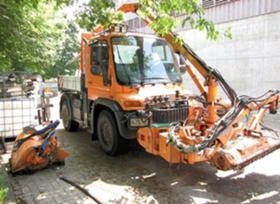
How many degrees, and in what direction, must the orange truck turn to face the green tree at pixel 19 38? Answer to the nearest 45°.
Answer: approximately 135° to its right

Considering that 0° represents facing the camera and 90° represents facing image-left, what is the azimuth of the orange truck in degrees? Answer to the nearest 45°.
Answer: approximately 315°
